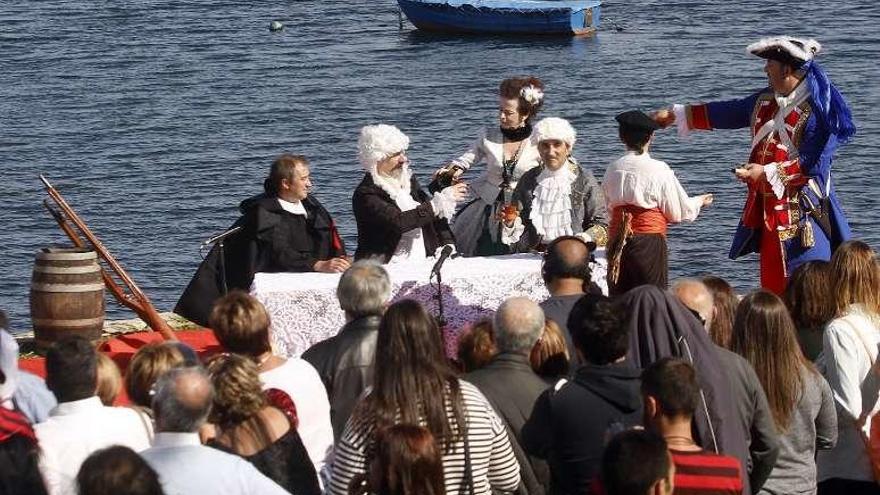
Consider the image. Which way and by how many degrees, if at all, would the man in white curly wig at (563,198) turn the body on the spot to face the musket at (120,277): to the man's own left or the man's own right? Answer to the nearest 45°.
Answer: approximately 90° to the man's own right

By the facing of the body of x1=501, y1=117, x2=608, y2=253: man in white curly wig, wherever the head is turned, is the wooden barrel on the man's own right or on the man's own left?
on the man's own right

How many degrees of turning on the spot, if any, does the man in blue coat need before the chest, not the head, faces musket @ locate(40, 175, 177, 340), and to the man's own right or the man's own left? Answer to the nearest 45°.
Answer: approximately 45° to the man's own right

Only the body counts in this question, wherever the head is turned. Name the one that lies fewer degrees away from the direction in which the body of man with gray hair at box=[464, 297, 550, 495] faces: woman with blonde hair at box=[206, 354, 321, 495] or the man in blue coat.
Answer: the man in blue coat

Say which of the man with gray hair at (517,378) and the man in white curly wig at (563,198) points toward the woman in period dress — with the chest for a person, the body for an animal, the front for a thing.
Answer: the man with gray hair

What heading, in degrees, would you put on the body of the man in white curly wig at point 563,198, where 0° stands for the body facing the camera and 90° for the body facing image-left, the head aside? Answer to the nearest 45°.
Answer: approximately 0°

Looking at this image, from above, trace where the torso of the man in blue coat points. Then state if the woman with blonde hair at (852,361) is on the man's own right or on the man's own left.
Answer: on the man's own left

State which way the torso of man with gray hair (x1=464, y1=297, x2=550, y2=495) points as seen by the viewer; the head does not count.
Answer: away from the camera

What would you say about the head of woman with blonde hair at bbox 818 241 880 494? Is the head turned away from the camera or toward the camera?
away from the camera

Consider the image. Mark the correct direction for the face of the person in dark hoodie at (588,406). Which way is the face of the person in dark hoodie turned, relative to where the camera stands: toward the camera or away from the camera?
away from the camera

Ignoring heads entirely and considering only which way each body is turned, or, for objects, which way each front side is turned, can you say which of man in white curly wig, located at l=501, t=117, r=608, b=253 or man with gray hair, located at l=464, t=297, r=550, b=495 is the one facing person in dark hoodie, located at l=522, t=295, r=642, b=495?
the man in white curly wig

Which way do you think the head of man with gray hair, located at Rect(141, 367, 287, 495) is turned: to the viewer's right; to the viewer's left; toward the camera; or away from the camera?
away from the camera
